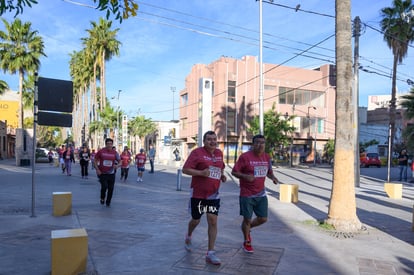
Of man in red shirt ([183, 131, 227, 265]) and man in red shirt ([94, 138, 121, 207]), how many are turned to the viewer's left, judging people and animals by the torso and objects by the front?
0

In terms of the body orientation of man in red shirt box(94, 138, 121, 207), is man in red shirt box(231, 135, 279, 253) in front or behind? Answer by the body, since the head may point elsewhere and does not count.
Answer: in front

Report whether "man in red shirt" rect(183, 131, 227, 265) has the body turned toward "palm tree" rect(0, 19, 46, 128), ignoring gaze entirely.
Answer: no

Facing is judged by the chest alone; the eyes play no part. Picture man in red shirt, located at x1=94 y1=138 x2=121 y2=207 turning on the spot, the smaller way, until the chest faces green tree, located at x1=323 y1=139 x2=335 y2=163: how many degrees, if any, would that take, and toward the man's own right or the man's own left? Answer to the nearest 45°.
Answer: approximately 135° to the man's own left

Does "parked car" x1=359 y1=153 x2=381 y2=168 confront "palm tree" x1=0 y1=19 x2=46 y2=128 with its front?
no

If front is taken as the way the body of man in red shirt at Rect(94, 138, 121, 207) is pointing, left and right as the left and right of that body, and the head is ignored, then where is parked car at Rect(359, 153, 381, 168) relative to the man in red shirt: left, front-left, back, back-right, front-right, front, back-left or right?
back-left

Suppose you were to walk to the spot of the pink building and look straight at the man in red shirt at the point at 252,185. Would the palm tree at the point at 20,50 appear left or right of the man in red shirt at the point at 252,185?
right

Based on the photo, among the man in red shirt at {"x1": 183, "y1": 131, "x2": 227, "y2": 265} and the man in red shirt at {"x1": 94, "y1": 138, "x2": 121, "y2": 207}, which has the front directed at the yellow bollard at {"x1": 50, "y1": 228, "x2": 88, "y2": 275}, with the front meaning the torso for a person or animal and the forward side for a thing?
the man in red shirt at {"x1": 94, "y1": 138, "x2": 121, "y2": 207}

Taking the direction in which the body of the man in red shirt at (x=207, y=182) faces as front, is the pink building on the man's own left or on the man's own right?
on the man's own left

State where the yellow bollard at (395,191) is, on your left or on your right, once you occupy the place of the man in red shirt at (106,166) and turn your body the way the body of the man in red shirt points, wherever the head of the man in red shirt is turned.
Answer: on your left

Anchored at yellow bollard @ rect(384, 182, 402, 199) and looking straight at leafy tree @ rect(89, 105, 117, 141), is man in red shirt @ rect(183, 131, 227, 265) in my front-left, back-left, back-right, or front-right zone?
back-left

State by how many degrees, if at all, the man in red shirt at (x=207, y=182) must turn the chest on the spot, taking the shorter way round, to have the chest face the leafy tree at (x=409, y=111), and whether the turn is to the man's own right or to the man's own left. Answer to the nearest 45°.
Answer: approximately 90° to the man's own left

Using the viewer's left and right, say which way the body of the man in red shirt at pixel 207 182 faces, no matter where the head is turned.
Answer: facing the viewer and to the right of the viewer

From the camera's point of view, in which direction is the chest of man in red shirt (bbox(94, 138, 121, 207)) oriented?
toward the camera

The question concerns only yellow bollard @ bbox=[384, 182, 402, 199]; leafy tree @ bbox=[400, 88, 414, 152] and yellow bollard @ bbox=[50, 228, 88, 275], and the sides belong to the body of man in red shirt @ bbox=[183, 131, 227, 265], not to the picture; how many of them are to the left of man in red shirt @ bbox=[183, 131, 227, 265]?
2
